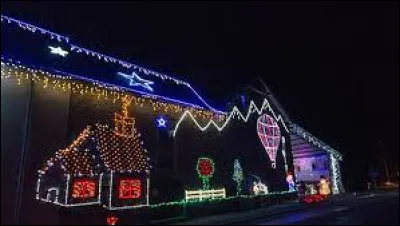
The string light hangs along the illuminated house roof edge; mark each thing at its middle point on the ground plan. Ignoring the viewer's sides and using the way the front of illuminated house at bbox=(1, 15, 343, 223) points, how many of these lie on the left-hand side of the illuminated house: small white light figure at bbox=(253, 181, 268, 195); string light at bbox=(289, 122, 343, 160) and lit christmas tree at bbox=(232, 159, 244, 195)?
3

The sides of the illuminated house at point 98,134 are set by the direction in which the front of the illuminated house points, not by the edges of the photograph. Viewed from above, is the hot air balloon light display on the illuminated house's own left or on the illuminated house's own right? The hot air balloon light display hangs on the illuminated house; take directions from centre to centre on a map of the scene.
on the illuminated house's own left

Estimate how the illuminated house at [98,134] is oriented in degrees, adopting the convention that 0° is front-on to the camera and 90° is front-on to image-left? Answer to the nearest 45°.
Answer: approximately 315°

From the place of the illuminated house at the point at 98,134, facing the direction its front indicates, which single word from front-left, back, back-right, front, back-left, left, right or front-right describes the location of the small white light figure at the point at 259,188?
left

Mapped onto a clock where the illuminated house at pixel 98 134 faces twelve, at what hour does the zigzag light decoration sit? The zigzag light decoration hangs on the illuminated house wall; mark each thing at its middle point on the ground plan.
The zigzag light decoration is roughly at 9 o'clock from the illuminated house.
